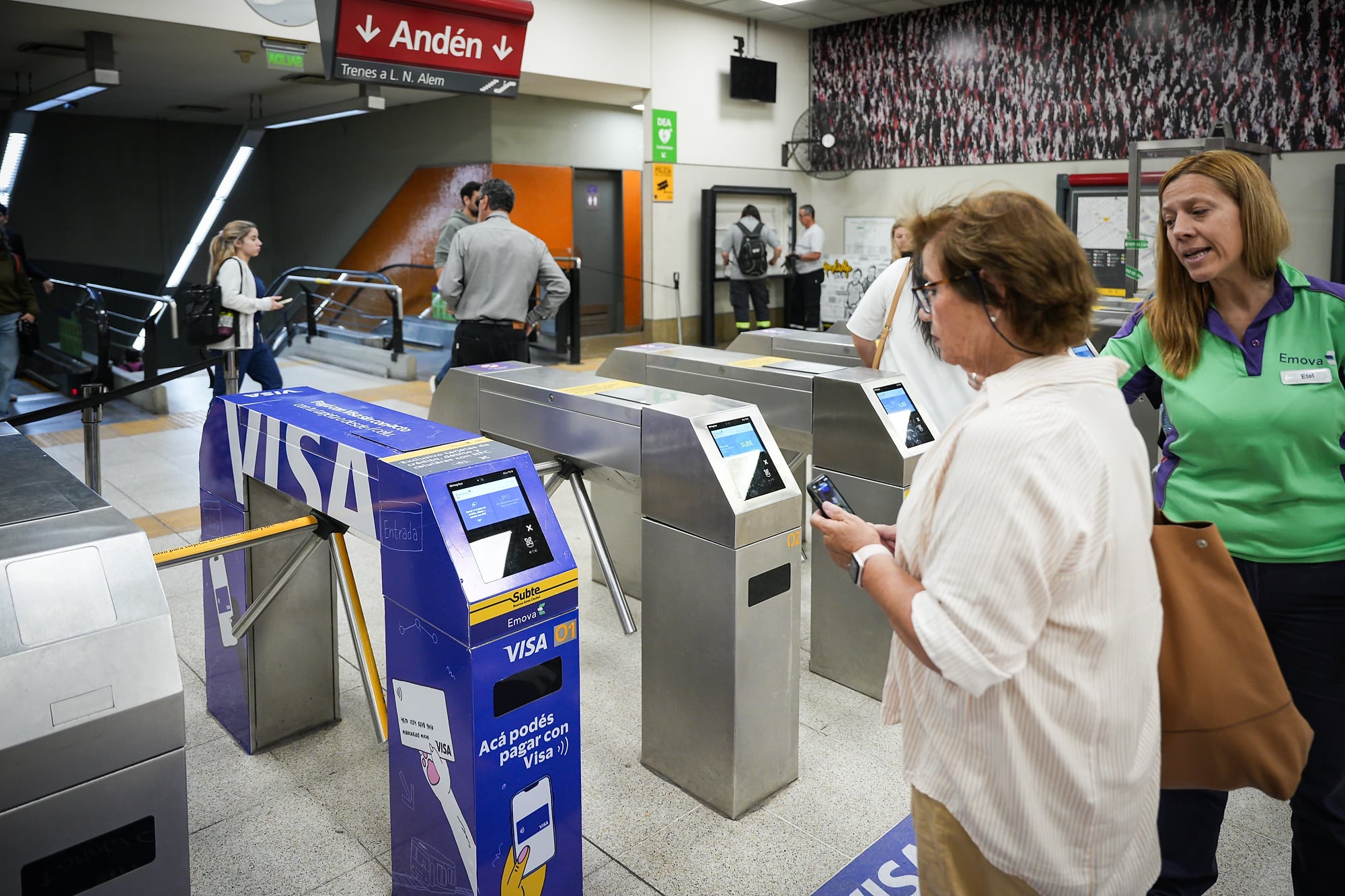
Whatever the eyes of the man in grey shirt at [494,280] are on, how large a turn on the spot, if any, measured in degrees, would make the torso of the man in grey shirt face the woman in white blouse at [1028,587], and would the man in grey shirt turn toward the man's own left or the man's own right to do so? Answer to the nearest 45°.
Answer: approximately 180°

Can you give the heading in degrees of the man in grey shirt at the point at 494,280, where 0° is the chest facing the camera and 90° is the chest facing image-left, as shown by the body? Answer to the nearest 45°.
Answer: approximately 180°

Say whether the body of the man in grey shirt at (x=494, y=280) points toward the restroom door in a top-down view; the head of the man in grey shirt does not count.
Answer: yes

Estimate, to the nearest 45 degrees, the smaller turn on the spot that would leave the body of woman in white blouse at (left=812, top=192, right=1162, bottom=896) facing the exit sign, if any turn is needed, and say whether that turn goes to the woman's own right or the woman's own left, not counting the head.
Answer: approximately 45° to the woman's own right

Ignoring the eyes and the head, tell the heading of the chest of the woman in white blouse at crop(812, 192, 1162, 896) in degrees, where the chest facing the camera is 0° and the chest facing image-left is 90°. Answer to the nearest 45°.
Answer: approximately 90°

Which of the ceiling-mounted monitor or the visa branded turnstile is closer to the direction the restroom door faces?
the visa branded turnstile

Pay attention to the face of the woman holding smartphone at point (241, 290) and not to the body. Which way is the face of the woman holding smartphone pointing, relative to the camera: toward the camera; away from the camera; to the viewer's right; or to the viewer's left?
to the viewer's right

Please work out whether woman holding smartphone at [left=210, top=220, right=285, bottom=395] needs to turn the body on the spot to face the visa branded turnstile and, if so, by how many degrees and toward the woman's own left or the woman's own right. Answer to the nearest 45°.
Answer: approximately 90° to the woman's own right

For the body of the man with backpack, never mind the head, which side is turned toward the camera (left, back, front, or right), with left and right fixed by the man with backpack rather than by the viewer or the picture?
back

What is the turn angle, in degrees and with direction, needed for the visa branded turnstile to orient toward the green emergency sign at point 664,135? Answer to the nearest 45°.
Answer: approximately 135° to its left

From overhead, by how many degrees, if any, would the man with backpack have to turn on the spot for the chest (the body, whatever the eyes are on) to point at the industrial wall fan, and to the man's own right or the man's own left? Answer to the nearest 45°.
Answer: approximately 45° to the man's own right
